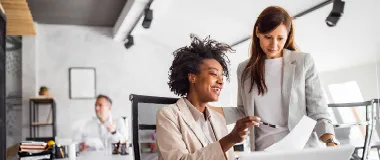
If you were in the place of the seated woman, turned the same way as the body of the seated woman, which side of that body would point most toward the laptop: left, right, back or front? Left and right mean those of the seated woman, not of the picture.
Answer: front

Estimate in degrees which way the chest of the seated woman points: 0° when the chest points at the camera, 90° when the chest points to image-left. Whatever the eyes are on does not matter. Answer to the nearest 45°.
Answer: approximately 315°

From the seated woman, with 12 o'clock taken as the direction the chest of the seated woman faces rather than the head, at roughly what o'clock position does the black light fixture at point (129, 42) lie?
The black light fixture is roughly at 7 o'clock from the seated woman.

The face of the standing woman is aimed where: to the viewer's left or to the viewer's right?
to the viewer's left

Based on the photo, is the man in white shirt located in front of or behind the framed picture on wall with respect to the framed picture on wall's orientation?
in front

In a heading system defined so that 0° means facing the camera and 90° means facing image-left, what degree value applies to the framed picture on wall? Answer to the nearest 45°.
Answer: approximately 0°

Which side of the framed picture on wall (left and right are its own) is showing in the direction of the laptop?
front

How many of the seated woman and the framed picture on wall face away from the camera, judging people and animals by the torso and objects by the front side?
0

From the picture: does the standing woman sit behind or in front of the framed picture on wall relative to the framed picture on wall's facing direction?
in front
